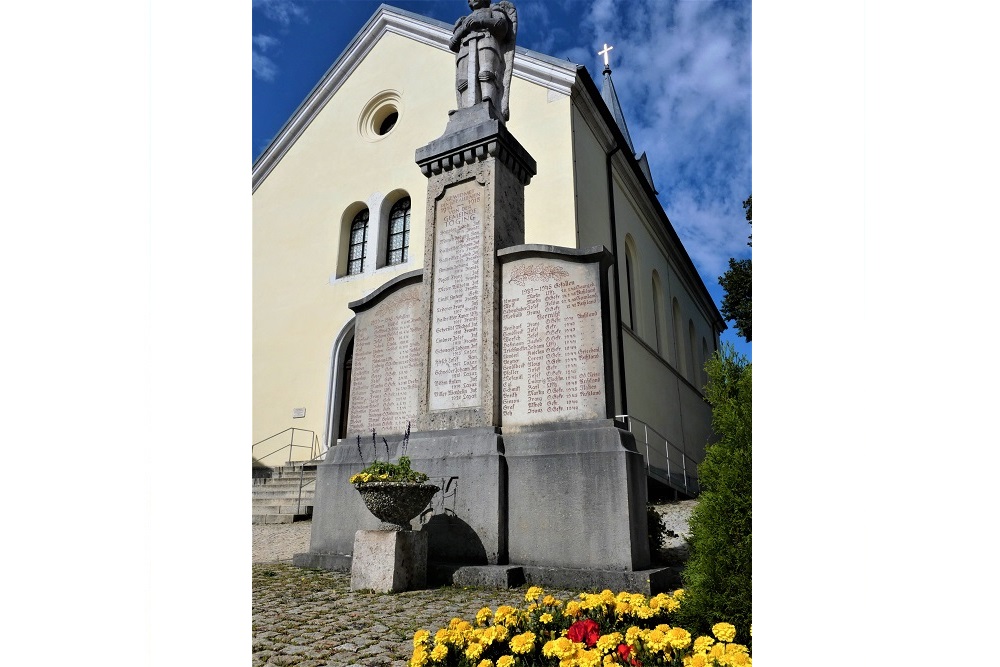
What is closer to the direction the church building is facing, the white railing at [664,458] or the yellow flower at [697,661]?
the yellow flower

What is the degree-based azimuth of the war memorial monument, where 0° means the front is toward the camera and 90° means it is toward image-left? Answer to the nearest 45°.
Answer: approximately 45°

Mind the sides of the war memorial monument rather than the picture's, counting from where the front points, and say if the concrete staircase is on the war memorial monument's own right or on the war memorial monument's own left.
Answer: on the war memorial monument's own right

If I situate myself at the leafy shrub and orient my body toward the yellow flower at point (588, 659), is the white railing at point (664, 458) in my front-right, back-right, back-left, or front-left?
back-right

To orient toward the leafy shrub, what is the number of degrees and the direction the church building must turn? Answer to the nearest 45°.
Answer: approximately 45° to its left

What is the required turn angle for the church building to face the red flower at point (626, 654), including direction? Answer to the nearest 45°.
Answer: approximately 45° to its left

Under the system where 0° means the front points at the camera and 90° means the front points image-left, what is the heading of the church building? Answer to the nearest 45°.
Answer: approximately 45°

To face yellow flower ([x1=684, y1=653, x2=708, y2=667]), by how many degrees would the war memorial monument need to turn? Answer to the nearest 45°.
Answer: approximately 45° to its left

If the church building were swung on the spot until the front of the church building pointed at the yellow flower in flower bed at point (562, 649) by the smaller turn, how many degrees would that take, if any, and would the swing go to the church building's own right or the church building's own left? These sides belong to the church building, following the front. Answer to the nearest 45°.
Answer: approximately 45° to the church building's own left
